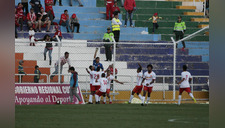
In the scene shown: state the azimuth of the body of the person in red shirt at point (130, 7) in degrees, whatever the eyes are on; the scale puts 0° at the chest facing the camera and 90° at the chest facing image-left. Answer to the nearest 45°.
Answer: approximately 0°

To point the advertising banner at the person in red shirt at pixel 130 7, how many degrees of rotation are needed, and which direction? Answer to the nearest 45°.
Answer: approximately 135° to its left

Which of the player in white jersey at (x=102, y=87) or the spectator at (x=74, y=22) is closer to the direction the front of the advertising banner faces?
the player in white jersey
